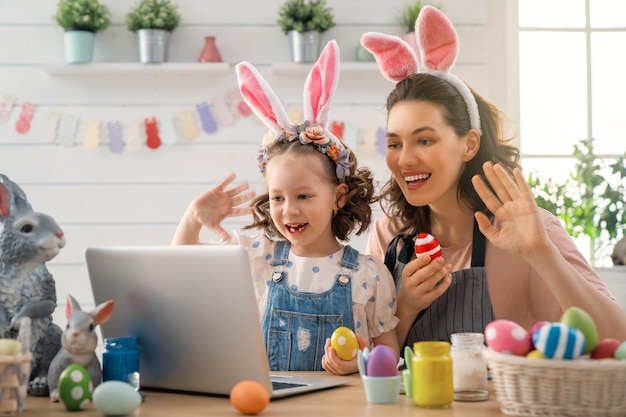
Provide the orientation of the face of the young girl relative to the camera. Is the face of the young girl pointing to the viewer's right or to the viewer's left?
to the viewer's left

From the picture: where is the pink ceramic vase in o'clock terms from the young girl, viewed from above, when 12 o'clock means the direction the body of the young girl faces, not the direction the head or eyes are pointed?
The pink ceramic vase is roughly at 4 o'clock from the young girl.

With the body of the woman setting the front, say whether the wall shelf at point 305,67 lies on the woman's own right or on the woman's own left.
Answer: on the woman's own right

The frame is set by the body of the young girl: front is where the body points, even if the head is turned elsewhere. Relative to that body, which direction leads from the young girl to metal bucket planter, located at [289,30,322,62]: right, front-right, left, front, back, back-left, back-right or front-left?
back-right

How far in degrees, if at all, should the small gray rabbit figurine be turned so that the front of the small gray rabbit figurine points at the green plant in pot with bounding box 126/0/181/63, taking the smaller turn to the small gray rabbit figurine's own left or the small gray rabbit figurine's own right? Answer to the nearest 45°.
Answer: approximately 180°

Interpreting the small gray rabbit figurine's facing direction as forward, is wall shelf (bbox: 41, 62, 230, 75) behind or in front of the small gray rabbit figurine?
behind

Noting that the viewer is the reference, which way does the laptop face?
facing away from the viewer and to the right of the viewer

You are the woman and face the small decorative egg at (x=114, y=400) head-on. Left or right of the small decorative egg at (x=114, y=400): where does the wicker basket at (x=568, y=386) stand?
left

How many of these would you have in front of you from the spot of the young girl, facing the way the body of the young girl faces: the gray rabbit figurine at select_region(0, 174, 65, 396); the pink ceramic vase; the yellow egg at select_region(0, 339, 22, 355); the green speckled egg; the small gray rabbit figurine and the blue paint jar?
5

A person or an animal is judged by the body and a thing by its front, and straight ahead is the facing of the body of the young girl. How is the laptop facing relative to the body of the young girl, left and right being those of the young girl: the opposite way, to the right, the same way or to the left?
the opposite way

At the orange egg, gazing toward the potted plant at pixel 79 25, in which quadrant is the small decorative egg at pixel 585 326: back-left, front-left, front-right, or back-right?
back-right

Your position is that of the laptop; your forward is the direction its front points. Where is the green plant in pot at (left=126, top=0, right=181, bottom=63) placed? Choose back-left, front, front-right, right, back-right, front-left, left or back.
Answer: front-left
